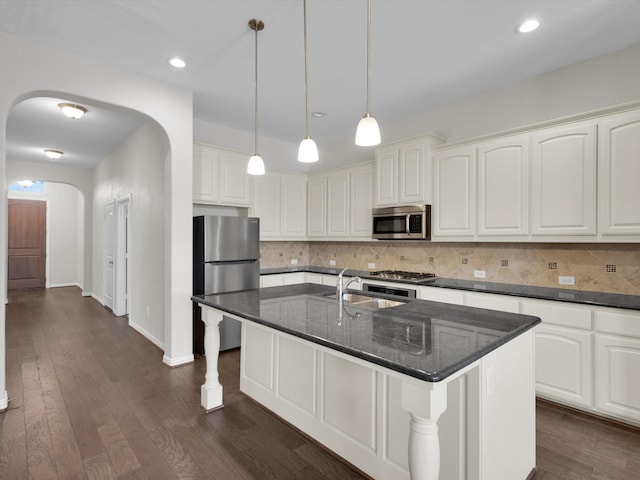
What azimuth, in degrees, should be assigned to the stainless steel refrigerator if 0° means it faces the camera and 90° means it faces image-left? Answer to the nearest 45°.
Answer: approximately 315°

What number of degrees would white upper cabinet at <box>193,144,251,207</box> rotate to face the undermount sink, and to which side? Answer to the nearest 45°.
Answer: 0° — it already faces it

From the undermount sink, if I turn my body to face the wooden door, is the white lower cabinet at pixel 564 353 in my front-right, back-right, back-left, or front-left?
back-right

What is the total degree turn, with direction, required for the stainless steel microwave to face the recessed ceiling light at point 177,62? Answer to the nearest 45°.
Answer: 0° — it already faces it

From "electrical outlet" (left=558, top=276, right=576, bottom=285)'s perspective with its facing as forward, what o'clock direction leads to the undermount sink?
The undermount sink is roughly at 1 o'clock from the electrical outlet.

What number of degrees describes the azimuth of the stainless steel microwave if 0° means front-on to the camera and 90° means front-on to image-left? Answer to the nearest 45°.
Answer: approximately 45°
